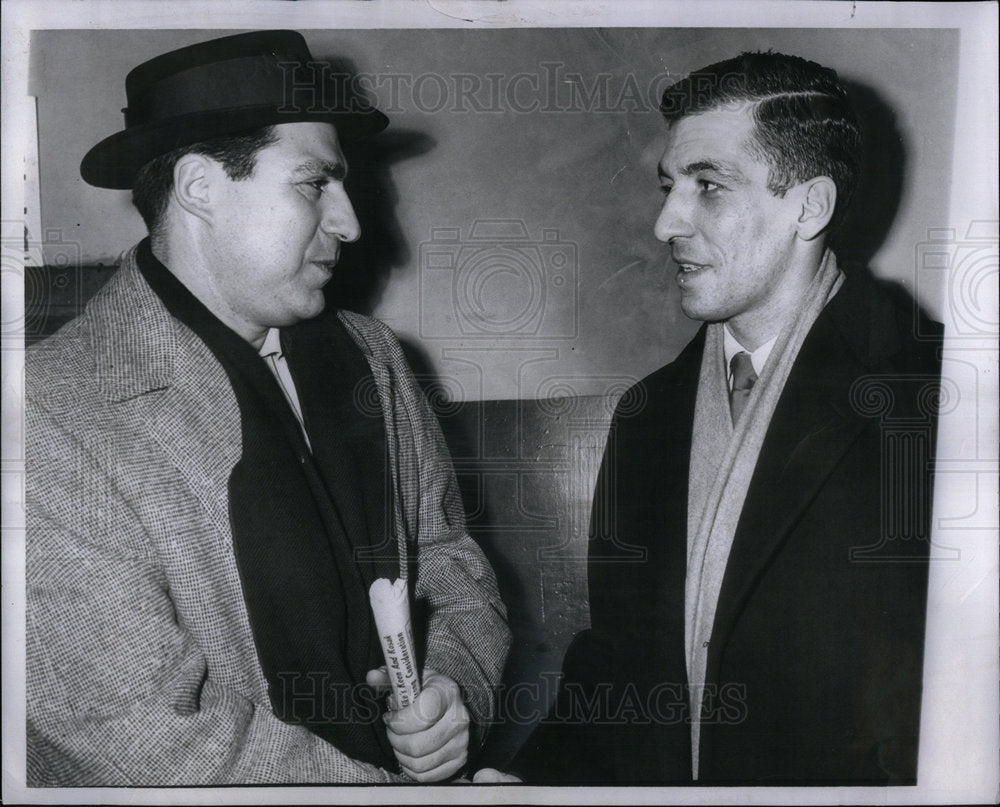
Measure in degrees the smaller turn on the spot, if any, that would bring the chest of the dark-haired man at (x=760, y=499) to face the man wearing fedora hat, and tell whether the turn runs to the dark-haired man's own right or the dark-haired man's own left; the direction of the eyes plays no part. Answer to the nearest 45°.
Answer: approximately 45° to the dark-haired man's own right

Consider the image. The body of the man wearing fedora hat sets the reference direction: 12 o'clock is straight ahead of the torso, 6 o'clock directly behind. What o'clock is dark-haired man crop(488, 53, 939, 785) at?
The dark-haired man is roughly at 11 o'clock from the man wearing fedora hat.

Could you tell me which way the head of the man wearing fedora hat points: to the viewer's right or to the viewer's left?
to the viewer's right

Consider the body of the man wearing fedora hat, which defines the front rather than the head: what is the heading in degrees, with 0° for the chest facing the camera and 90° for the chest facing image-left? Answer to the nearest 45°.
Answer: approximately 315°

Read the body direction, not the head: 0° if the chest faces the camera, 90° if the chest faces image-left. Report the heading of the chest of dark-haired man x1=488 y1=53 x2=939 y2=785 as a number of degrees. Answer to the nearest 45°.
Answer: approximately 45°

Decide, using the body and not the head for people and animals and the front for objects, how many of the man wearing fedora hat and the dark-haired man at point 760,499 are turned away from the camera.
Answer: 0
